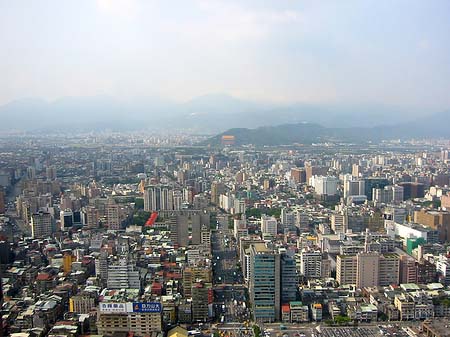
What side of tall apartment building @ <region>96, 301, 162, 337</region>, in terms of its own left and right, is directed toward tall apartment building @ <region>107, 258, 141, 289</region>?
back

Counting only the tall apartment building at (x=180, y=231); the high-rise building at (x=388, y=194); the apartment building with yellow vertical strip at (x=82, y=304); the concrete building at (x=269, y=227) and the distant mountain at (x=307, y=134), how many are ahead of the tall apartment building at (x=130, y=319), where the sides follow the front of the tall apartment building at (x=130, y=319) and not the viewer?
0

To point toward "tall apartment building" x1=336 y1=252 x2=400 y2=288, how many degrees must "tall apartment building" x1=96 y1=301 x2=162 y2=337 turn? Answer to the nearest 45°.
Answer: approximately 90° to its left

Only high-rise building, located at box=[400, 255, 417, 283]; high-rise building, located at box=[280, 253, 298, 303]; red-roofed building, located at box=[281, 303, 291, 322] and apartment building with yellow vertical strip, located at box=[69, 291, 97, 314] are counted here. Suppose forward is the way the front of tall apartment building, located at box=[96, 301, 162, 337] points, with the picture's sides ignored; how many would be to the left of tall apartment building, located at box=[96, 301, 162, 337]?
3

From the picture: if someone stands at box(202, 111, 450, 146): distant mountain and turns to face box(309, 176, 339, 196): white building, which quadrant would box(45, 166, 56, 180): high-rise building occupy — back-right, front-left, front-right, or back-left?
front-right

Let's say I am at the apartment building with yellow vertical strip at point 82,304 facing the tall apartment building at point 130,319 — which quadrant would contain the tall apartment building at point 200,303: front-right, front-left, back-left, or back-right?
front-left

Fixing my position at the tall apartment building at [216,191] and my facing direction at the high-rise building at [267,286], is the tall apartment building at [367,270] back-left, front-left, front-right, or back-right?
front-left

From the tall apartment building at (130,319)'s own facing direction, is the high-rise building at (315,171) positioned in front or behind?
behind

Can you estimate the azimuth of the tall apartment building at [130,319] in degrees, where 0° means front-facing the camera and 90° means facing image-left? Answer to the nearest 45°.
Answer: approximately 0°

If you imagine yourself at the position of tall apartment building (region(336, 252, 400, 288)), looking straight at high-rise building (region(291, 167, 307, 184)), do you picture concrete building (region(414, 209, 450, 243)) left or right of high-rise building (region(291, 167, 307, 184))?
right

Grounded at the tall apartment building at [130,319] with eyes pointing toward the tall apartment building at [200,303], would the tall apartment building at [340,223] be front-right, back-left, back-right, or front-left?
front-left

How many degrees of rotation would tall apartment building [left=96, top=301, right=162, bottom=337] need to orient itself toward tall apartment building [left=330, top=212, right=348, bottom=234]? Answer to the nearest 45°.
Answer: approximately 135° to its left

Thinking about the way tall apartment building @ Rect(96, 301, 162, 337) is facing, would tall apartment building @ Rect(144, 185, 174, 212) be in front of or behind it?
behind

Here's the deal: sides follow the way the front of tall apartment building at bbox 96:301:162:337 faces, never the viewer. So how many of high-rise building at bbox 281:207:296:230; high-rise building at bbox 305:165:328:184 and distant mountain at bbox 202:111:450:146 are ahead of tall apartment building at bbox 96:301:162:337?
0

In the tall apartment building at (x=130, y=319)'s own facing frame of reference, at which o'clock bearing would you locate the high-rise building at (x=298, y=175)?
The high-rise building is roughly at 7 o'clock from the tall apartment building.

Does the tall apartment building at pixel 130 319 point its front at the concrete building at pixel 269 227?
no

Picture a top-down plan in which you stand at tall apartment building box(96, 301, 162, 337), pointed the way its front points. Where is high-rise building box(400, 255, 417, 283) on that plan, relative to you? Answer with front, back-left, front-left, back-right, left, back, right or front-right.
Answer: left

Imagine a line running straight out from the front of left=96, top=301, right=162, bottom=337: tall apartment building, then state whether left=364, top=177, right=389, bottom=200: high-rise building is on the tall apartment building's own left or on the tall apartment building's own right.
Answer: on the tall apartment building's own left

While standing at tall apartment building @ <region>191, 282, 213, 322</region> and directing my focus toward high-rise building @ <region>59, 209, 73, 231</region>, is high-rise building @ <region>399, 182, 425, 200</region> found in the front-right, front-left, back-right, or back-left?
front-right

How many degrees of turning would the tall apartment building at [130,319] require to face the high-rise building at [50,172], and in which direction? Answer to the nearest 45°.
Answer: approximately 180°
